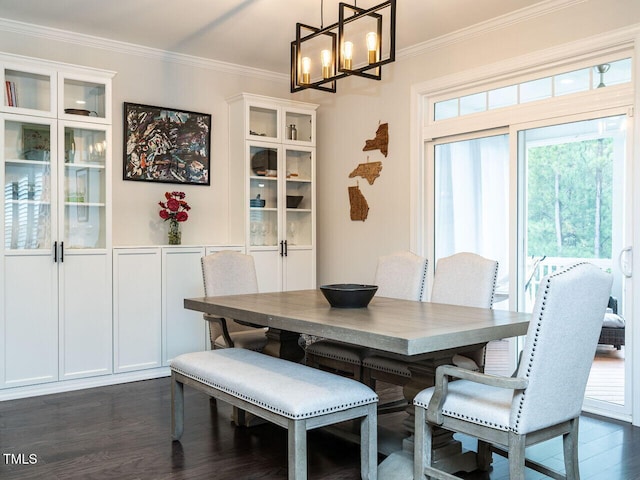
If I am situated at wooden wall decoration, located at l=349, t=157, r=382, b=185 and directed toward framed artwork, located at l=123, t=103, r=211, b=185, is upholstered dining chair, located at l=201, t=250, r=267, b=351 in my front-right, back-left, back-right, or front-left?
front-left

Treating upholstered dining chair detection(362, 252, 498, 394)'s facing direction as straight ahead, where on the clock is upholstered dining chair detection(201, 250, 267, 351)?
upholstered dining chair detection(201, 250, 267, 351) is roughly at 2 o'clock from upholstered dining chair detection(362, 252, 498, 394).

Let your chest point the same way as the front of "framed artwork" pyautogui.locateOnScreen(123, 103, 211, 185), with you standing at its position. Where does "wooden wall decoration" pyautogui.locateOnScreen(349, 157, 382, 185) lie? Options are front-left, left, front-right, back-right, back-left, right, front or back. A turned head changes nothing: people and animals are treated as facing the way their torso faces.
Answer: front-left

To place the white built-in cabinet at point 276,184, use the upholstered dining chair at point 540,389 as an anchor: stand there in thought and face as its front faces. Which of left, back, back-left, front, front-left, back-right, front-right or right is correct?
front

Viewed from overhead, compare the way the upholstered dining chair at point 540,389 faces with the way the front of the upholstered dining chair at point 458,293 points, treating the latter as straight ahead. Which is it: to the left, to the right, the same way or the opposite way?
to the right

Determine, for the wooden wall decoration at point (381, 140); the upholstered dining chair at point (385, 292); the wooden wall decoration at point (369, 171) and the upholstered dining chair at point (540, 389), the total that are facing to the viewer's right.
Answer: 0

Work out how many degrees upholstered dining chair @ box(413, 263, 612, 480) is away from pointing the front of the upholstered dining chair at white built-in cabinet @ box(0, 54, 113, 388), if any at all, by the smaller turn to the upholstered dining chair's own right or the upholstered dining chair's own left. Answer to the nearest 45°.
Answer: approximately 45° to the upholstered dining chair's own left

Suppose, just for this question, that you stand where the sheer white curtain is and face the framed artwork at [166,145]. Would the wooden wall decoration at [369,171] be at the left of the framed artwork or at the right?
right

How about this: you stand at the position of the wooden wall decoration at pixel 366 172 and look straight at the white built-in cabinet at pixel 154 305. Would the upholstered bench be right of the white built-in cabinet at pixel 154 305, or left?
left

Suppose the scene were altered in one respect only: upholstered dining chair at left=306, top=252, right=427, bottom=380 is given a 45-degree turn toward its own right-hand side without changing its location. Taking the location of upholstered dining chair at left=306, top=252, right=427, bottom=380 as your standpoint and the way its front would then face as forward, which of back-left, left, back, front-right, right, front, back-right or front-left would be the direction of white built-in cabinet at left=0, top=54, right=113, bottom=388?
front

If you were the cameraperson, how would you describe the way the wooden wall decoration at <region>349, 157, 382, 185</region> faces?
facing the viewer and to the left of the viewer

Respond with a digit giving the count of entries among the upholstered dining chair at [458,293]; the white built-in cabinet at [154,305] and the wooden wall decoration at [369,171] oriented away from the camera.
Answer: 0

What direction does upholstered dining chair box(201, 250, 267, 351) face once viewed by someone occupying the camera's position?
facing the viewer and to the right of the viewer

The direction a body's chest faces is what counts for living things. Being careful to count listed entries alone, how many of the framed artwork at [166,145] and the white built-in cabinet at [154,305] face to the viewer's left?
0
